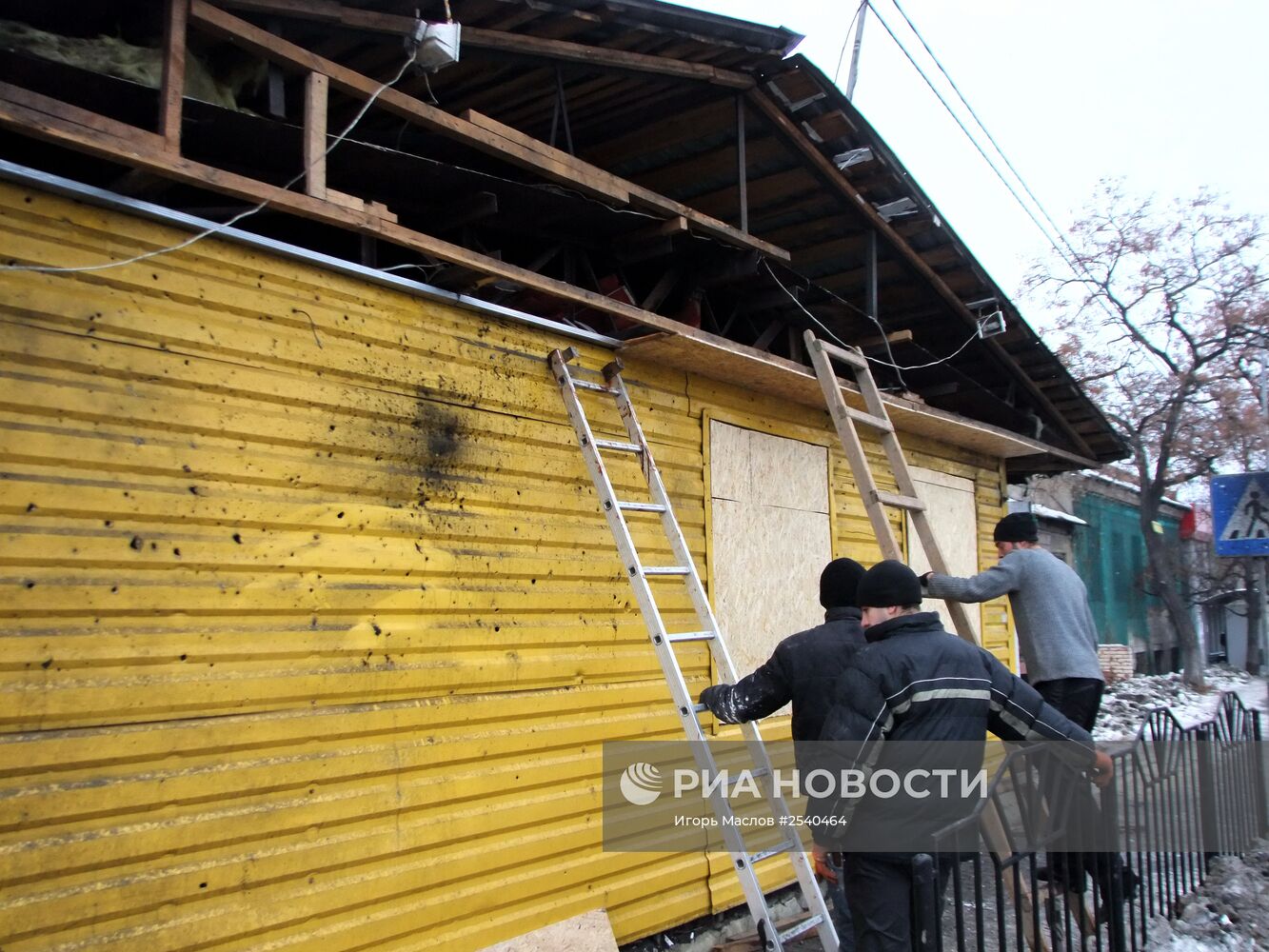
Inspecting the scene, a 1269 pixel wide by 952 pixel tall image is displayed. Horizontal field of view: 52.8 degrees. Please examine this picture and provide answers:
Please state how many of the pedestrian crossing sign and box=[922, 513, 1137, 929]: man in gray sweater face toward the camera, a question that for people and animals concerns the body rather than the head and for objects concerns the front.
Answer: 1

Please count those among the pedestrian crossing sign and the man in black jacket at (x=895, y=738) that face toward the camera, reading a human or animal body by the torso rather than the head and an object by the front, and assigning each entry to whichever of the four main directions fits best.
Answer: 1

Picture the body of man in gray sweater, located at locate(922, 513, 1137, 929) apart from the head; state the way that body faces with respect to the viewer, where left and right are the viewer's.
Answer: facing away from the viewer and to the left of the viewer

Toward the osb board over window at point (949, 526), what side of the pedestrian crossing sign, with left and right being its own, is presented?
front

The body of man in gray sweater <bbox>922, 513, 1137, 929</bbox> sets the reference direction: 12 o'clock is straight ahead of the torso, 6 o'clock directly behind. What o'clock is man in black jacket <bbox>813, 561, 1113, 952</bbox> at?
The man in black jacket is roughly at 8 o'clock from the man in gray sweater.

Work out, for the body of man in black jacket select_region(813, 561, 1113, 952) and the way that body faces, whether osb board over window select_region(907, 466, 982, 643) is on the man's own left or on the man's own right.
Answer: on the man's own right

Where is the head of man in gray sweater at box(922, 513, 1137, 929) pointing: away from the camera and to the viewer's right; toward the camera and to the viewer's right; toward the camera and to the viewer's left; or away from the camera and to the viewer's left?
away from the camera and to the viewer's left

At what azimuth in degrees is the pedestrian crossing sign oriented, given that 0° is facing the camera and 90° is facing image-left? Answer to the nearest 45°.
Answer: approximately 0°

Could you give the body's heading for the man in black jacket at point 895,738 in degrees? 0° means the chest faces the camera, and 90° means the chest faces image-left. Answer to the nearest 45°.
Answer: approximately 135°

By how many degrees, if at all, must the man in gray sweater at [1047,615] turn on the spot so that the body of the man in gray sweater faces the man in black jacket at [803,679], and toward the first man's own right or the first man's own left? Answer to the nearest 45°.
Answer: approximately 90° to the first man's own left
